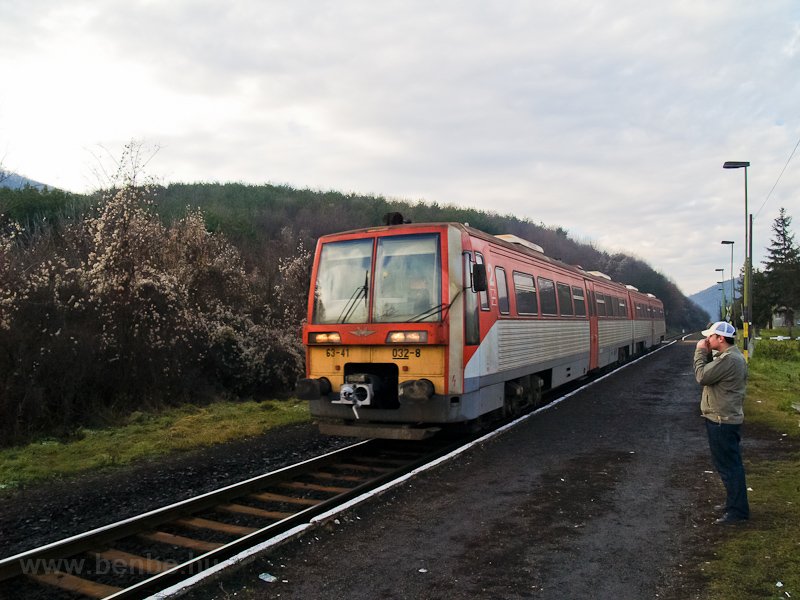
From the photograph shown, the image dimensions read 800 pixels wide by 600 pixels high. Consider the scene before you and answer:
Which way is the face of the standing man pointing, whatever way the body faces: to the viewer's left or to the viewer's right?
to the viewer's left

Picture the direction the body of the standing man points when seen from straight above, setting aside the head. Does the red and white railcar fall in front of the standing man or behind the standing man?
in front

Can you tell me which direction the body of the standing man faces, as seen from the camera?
to the viewer's left

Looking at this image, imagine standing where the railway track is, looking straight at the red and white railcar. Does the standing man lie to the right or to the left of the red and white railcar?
right

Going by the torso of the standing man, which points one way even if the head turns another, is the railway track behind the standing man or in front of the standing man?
in front

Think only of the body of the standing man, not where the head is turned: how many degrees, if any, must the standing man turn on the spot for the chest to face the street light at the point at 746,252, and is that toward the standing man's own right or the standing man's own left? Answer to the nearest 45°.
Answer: approximately 90° to the standing man's own right

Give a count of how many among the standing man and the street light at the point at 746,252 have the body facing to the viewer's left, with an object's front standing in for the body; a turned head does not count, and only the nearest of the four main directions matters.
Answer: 2

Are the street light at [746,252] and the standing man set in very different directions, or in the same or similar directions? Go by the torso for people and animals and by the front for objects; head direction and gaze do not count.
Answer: same or similar directions

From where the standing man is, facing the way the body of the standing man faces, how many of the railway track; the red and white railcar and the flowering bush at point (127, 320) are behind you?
0

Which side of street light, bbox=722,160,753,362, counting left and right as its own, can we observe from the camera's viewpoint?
left

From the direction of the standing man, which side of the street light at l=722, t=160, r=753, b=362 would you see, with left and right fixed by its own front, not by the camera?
left

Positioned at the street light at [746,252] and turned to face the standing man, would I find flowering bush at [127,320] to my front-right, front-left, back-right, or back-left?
front-right
